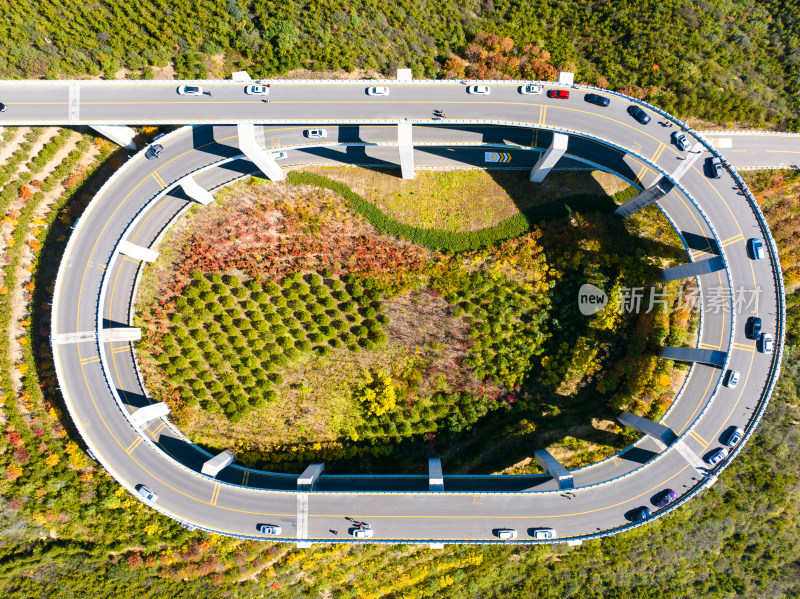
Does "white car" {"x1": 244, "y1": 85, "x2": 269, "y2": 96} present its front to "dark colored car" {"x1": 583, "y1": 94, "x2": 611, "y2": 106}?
no

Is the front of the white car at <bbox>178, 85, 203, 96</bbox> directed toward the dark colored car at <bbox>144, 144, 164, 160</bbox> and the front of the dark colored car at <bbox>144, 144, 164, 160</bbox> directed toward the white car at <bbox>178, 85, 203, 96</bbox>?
no

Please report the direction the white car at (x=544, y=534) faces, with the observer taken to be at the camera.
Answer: facing to the right of the viewer

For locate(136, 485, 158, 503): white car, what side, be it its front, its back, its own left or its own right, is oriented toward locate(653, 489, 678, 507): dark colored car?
front

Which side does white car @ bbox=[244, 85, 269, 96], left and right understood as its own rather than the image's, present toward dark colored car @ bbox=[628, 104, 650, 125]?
back

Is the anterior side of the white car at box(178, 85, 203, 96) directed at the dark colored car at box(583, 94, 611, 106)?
no

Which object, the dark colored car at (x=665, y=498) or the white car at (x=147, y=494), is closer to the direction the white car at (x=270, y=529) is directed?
the dark colored car

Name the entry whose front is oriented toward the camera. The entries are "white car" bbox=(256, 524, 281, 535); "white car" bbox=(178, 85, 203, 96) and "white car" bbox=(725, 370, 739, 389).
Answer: "white car" bbox=(725, 370, 739, 389)

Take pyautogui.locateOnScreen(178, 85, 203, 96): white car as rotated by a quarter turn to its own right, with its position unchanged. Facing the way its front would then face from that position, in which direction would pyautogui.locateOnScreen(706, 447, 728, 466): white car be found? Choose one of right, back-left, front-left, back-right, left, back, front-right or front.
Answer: right

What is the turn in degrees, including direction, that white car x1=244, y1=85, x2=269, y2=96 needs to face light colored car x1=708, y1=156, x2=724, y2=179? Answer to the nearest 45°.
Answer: approximately 180°

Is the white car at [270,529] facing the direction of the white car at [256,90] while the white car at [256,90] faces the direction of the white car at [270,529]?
no

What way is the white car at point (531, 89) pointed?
to the viewer's left

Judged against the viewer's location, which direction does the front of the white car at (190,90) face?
facing to the left of the viewer

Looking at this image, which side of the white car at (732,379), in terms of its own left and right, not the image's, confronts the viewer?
front
